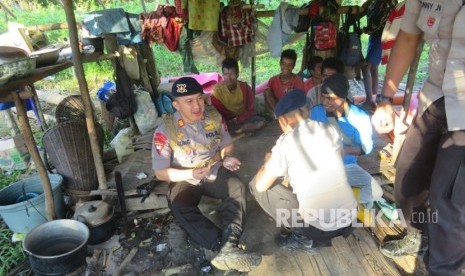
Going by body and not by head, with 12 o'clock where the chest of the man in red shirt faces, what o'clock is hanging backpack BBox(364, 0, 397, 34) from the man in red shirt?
The hanging backpack is roughly at 8 o'clock from the man in red shirt.

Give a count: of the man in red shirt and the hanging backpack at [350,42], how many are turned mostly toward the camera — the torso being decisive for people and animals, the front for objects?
2

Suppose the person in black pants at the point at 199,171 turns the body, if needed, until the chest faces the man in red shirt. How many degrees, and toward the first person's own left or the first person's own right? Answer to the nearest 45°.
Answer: approximately 90° to the first person's own left

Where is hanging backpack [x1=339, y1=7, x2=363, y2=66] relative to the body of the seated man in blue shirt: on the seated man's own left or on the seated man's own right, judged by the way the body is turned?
on the seated man's own right

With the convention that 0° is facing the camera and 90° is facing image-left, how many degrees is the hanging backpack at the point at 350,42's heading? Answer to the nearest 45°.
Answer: approximately 0°

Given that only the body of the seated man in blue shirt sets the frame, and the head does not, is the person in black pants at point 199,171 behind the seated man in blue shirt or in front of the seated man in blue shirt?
in front

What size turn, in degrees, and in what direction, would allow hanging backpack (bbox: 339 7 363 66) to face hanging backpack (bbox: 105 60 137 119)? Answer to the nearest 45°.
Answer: approximately 45° to its right
